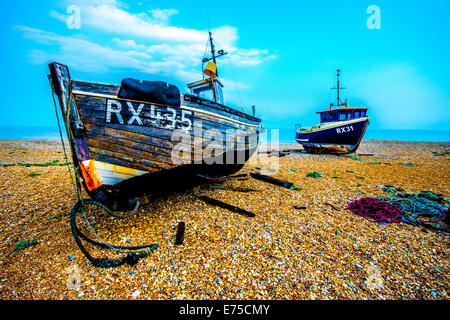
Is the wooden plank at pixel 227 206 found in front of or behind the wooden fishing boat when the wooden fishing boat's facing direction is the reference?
behind

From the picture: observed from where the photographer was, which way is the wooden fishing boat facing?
facing the viewer and to the left of the viewer

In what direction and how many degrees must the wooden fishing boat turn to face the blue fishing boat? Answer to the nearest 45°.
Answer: approximately 180°

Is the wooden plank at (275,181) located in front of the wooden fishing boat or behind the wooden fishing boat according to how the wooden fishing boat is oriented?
behind
